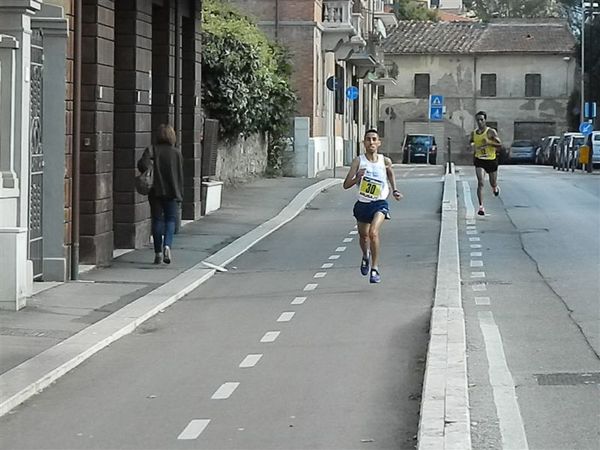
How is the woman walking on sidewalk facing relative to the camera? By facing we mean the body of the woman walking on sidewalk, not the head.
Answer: away from the camera

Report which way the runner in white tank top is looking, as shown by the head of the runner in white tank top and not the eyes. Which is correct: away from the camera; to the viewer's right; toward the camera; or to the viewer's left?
toward the camera

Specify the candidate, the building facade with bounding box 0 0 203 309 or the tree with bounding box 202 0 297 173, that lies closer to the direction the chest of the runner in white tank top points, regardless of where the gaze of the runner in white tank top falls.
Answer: the building facade

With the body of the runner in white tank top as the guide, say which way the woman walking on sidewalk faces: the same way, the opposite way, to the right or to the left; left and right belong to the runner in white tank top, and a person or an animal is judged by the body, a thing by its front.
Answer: the opposite way

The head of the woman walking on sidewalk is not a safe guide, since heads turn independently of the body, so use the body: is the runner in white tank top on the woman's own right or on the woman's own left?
on the woman's own right

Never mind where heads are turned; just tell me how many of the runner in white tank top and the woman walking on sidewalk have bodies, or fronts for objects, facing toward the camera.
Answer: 1

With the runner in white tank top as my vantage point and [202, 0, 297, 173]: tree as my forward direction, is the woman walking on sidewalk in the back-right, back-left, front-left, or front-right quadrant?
front-left

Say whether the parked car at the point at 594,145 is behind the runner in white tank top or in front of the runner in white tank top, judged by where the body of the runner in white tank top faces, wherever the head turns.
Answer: behind

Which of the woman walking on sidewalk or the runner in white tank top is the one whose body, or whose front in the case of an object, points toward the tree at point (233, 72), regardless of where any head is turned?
the woman walking on sidewalk

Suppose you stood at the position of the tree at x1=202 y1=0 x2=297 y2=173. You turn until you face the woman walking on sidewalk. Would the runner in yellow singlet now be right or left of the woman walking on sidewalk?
left

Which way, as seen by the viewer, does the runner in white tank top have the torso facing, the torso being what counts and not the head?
toward the camera

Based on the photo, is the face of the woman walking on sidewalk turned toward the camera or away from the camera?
away from the camera

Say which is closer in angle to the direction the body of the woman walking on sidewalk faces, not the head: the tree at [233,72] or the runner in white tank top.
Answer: the tree

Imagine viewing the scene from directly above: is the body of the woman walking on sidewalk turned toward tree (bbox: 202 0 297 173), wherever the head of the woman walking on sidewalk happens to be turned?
yes

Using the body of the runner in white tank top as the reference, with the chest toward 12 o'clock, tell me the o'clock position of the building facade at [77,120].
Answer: The building facade is roughly at 3 o'clock from the runner in white tank top.

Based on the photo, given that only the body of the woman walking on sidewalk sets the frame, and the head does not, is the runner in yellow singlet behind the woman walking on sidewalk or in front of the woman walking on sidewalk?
in front
